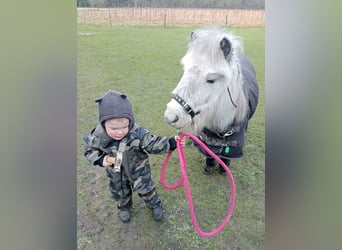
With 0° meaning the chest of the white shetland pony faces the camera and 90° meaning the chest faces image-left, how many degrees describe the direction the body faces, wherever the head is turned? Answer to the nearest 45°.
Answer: approximately 45°
